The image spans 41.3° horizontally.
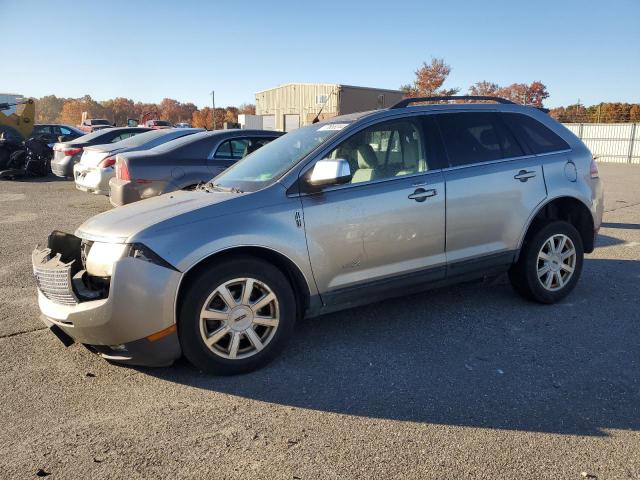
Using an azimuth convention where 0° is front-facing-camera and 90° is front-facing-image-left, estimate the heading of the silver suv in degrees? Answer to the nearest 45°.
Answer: approximately 45°

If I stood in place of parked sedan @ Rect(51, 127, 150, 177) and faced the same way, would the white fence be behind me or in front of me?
in front

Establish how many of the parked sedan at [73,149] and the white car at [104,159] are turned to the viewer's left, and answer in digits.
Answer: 0

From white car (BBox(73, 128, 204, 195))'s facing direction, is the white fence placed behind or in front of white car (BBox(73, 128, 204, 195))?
in front

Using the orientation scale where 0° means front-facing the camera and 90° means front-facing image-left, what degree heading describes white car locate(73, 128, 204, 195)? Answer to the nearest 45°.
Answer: approximately 225°

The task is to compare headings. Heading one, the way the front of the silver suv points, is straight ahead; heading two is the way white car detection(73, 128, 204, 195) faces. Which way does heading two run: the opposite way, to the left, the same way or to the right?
the opposite way

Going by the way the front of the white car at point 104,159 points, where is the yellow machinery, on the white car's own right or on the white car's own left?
on the white car's own left

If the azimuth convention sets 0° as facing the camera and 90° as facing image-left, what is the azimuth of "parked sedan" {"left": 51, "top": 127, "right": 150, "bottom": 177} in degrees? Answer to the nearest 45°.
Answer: approximately 225°

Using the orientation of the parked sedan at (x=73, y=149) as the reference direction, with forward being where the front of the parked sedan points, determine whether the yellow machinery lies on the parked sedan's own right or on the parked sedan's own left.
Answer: on the parked sedan's own left

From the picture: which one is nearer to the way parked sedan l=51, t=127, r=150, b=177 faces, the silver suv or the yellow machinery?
the yellow machinery

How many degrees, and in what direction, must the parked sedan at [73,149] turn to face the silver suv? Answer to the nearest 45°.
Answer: approximately 135° to its right

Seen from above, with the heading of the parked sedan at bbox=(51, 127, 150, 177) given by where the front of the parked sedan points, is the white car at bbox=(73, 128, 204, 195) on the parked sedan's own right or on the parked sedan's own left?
on the parked sedan's own right

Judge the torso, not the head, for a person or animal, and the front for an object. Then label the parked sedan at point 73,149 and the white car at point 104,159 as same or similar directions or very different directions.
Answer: same or similar directions

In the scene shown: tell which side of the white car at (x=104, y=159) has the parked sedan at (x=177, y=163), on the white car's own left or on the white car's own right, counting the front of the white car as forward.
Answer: on the white car's own right
